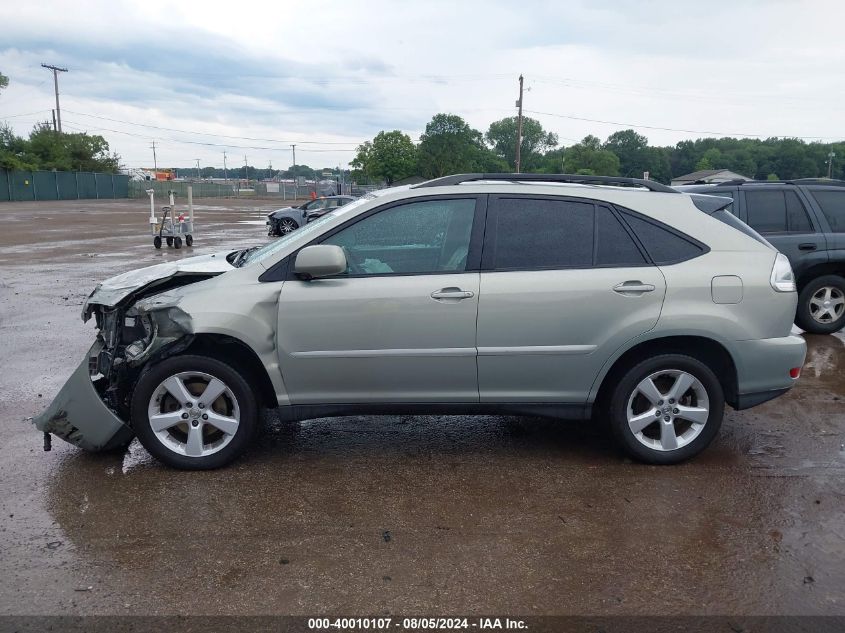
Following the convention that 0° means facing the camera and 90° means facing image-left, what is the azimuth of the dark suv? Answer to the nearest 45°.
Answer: approximately 90°

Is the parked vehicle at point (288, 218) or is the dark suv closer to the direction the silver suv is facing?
the parked vehicle

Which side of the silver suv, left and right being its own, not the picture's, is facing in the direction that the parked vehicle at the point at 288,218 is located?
right

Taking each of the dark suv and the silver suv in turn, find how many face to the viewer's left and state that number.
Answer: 2

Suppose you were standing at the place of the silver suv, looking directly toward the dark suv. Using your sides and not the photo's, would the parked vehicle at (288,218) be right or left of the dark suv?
left

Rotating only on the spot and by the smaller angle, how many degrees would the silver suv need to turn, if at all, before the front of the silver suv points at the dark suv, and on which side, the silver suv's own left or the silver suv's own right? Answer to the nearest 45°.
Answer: approximately 135° to the silver suv's own right

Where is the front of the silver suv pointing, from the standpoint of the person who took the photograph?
facing to the left of the viewer

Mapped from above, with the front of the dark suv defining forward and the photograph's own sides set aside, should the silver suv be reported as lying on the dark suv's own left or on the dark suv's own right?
on the dark suv's own left
